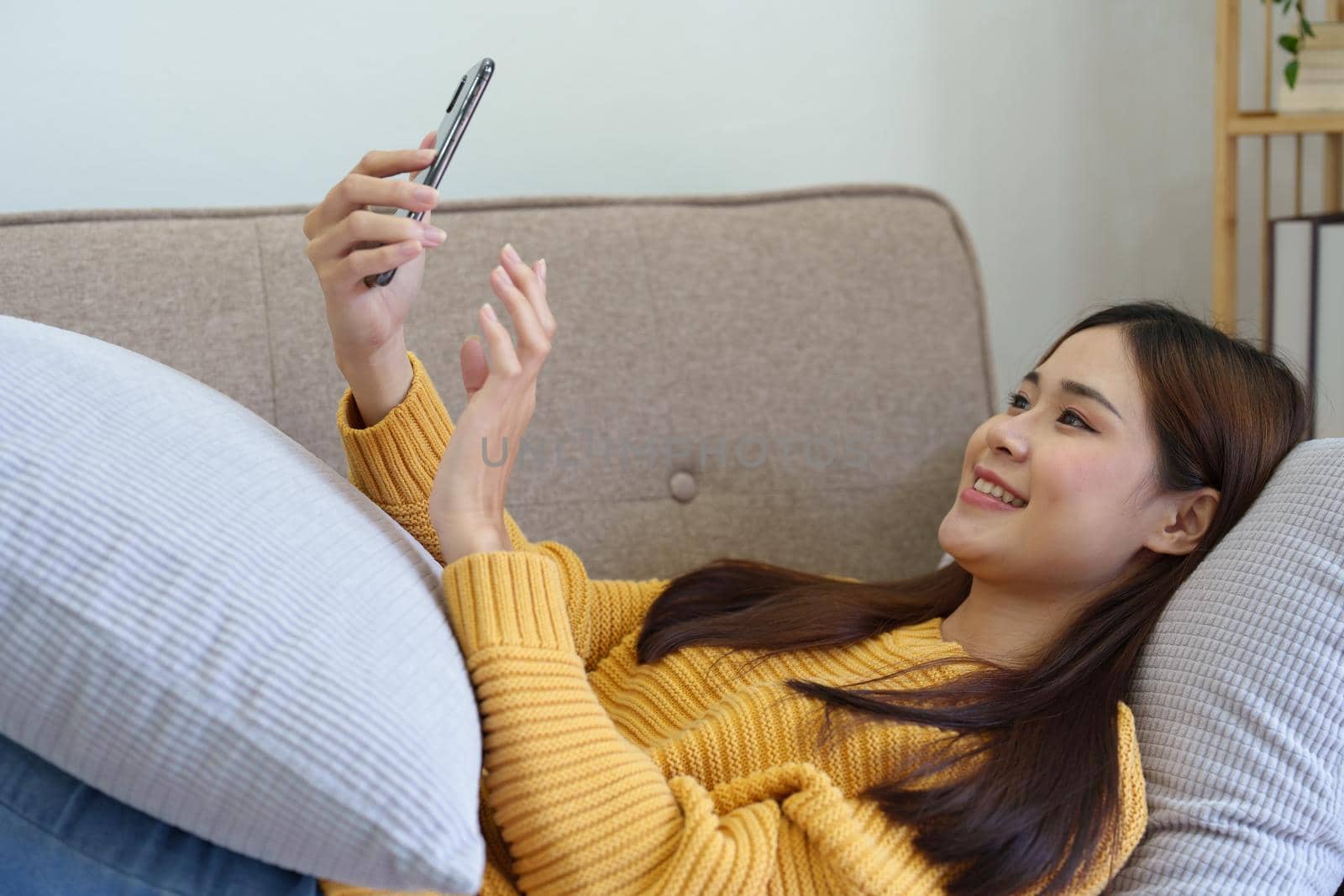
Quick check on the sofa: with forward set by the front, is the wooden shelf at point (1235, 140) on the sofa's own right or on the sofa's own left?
on the sofa's own left

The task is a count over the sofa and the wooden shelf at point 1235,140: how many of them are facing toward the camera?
2

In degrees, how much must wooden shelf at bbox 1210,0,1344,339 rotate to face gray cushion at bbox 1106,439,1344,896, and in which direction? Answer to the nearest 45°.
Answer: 0° — it already faces it

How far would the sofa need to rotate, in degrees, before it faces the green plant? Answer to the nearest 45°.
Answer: approximately 90° to its left

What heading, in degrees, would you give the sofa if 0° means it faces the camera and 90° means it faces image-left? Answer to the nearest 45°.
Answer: approximately 0°

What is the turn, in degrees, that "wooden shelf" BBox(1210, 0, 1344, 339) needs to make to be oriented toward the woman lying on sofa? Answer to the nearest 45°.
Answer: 0° — it already faces them
